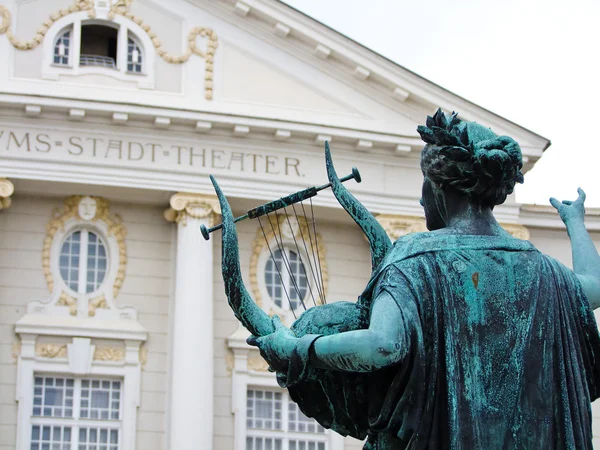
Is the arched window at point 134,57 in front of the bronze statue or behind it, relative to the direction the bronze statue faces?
in front

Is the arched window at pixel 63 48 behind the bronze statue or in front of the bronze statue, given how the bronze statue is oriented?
in front

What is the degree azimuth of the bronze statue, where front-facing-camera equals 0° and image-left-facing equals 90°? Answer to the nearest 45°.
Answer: approximately 135°
